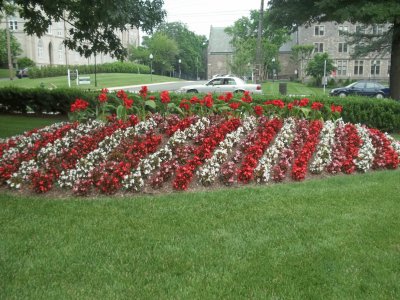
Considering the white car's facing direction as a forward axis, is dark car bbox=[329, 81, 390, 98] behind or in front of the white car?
behind

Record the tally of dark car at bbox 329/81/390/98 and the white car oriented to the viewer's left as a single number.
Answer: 2

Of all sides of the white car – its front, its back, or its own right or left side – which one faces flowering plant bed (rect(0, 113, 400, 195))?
left

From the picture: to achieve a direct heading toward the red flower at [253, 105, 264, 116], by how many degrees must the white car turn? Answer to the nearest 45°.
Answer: approximately 90° to its left

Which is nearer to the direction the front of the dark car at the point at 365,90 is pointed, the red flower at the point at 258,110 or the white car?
the white car

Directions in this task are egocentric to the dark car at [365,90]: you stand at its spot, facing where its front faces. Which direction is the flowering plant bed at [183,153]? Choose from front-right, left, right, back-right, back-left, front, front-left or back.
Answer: left

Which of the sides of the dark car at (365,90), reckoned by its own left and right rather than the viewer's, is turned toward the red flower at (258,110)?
left

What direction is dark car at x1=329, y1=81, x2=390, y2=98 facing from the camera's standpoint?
to the viewer's left

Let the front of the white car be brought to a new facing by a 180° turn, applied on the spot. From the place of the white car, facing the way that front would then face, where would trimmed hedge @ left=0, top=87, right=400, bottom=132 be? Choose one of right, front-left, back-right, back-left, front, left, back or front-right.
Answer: right

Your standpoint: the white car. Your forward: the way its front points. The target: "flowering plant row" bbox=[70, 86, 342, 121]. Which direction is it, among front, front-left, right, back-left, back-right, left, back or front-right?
left

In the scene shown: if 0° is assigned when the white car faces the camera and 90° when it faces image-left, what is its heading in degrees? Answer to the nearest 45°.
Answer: approximately 90°
